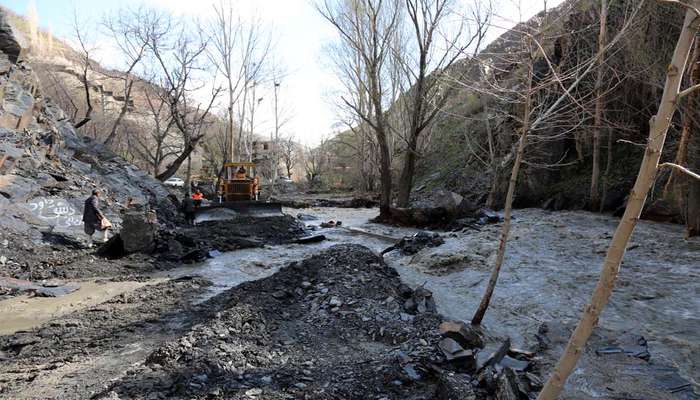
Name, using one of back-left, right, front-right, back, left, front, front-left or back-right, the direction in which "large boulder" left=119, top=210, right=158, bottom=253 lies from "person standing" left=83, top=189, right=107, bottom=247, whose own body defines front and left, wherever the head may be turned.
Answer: front-right

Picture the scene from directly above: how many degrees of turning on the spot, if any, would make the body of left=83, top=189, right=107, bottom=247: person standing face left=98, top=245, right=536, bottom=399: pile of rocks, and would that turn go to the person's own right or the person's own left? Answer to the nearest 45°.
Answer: approximately 90° to the person's own right

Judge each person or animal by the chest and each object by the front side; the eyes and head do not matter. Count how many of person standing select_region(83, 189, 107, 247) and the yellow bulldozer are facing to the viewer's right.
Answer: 1

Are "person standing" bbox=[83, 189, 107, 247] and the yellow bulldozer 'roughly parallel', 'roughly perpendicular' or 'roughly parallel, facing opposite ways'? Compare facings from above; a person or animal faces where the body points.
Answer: roughly perpendicular

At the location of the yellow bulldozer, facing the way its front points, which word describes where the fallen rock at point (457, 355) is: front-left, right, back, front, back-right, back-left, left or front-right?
front

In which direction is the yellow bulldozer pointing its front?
toward the camera

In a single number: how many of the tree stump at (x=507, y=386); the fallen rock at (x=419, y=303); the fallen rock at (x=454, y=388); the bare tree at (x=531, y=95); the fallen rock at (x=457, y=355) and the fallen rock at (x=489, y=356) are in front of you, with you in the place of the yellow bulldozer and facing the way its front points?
6

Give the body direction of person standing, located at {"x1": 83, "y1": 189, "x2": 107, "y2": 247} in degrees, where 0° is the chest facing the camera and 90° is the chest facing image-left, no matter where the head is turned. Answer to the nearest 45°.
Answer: approximately 270°

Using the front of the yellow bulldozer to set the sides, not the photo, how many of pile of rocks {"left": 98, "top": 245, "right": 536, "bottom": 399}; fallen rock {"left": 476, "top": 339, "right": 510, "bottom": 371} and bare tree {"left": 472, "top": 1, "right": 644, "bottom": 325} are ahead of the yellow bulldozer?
3

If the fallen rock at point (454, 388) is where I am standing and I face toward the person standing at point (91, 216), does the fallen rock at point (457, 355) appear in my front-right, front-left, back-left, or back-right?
front-right

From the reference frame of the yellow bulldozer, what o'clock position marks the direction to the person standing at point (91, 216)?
The person standing is roughly at 1 o'clock from the yellow bulldozer.

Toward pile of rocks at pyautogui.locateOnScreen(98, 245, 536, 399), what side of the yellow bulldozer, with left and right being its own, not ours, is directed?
front

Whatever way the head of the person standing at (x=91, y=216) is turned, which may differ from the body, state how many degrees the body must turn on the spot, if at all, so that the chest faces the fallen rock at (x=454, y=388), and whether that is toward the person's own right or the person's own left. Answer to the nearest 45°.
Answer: approximately 90° to the person's own right

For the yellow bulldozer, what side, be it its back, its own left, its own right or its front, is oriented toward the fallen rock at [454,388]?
front
